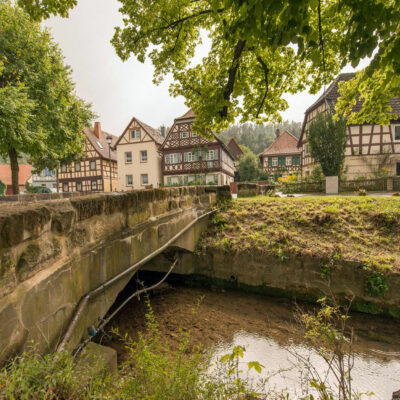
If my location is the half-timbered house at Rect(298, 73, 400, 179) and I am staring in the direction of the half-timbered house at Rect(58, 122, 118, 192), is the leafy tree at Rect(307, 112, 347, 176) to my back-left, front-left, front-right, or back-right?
front-left

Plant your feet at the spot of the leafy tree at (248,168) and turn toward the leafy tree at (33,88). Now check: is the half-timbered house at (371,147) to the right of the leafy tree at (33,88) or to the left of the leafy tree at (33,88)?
left

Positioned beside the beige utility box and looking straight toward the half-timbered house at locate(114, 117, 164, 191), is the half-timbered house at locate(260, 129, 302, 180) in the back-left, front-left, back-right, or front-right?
front-right

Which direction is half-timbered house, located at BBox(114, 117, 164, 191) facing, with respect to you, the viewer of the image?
facing the viewer

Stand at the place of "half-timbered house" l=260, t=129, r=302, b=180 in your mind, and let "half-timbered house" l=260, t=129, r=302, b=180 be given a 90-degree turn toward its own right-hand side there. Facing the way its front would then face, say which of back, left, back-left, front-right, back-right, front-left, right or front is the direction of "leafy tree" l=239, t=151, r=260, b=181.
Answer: front

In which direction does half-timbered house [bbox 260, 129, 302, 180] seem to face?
toward the camera

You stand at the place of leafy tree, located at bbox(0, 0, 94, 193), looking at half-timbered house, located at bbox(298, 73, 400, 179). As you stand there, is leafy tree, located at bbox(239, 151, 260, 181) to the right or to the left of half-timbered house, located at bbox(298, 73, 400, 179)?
left

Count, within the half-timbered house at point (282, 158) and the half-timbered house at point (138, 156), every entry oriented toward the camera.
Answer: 2

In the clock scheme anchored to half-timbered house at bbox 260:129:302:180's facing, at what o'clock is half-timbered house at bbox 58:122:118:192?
half-timbered house at bbox 58:122:118:192 is roughly at 2 o'clock from half-timbered house at bbox 260:129:302:180.

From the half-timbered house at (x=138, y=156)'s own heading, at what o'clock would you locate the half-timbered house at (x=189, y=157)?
the half-timbered house at (x=189, y=157) is roughly at 10 o'clock from the half-timbered house at (x=138, y=156).

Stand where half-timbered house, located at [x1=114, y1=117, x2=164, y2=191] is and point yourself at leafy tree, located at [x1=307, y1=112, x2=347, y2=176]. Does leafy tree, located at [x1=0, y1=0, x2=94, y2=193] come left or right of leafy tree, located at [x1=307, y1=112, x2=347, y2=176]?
right

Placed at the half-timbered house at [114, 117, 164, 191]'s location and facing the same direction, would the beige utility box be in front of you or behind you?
in front

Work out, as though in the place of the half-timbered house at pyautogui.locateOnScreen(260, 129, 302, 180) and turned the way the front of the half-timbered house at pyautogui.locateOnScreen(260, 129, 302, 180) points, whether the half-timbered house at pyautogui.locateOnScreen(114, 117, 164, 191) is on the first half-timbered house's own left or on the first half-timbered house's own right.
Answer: on the first half-timbered house's own right
